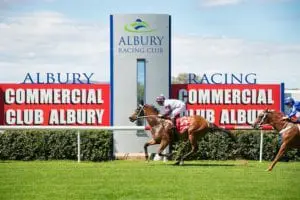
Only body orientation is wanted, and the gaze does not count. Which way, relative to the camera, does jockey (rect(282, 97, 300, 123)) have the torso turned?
to the viewer's left

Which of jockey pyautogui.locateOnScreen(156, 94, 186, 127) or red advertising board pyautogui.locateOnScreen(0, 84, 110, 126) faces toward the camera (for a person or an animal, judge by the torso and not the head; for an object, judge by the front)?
the red advertising board

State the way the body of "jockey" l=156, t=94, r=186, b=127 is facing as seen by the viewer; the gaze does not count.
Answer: to the viewer's left

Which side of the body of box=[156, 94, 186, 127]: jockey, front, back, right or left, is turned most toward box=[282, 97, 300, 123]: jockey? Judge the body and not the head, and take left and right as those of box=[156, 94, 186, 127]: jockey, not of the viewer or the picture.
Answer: back

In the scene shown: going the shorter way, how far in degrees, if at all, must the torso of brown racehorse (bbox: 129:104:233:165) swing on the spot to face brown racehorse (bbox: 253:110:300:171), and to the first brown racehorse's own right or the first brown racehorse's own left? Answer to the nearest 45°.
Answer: approximately 180°

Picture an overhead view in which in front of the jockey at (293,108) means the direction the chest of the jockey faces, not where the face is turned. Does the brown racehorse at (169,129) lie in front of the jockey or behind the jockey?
in front

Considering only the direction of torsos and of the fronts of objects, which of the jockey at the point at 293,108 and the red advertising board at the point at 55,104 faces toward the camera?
the red advertising board

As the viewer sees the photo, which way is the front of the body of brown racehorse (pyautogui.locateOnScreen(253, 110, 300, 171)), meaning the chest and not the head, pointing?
to the viewer's left

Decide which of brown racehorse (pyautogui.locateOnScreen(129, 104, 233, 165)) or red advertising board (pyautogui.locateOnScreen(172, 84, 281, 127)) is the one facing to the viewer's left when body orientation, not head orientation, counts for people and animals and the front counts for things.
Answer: the brown racehorse

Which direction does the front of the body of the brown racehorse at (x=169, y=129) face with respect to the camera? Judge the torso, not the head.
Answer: to the viewer's left

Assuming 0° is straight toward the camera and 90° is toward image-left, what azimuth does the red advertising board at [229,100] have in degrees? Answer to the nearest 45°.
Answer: approximately 0°

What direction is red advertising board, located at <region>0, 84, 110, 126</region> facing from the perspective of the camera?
toward the camera
